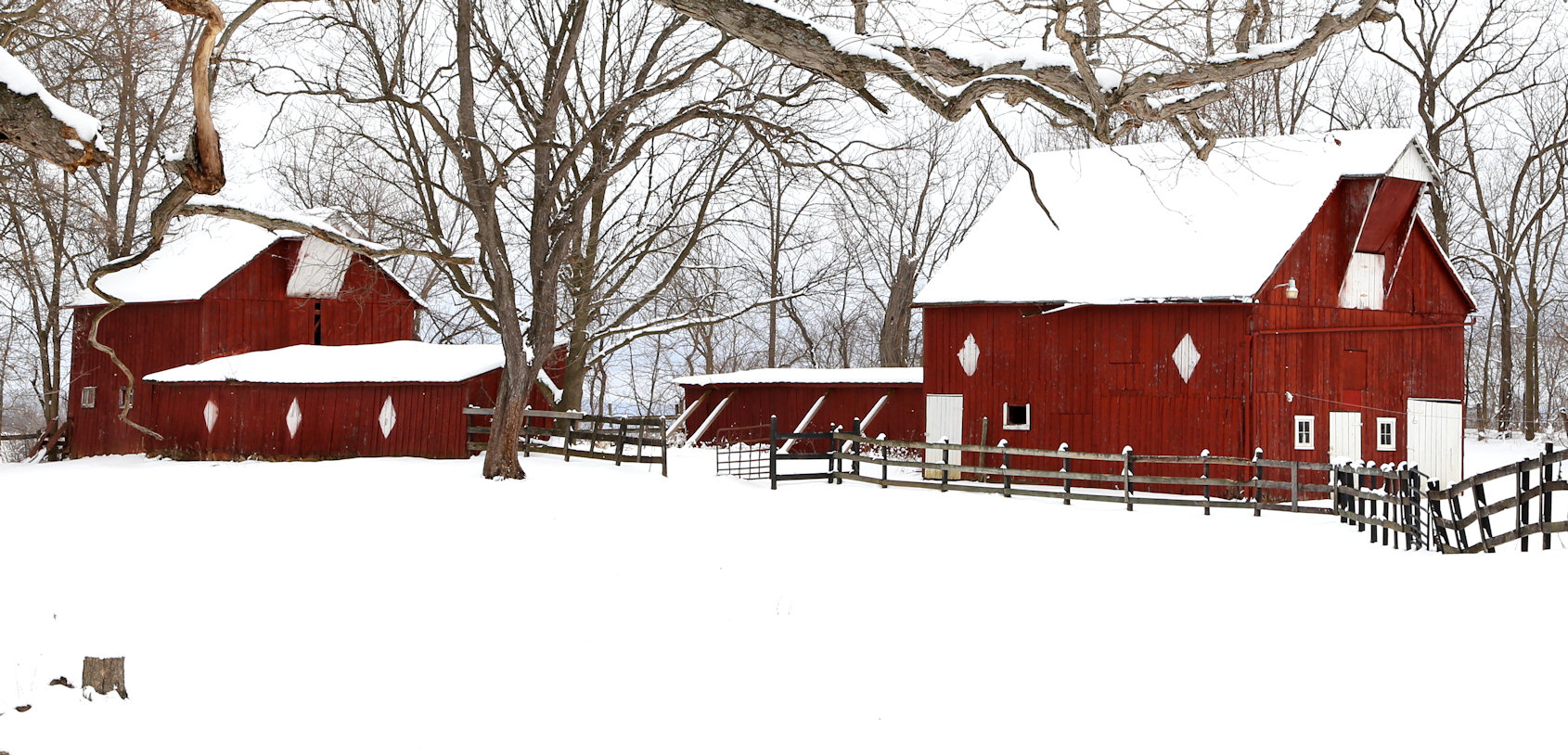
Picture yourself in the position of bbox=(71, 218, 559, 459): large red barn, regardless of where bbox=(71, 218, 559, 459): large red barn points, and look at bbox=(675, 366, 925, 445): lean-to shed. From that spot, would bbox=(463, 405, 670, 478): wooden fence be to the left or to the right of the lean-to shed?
right

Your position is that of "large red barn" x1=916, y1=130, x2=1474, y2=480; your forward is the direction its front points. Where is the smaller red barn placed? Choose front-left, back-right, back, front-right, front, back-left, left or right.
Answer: back-right

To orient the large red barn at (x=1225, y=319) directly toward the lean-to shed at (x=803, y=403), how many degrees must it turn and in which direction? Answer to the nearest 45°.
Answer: approximately 180°

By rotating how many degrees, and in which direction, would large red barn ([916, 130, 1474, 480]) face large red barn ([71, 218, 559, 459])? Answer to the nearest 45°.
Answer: approximately 135° to its right

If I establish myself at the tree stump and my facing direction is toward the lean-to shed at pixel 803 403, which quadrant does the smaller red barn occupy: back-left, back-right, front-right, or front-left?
front-left

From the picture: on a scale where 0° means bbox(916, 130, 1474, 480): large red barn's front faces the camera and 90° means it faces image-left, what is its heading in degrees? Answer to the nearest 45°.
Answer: approximately 315°

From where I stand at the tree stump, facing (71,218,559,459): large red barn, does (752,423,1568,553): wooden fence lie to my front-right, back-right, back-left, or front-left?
front-right

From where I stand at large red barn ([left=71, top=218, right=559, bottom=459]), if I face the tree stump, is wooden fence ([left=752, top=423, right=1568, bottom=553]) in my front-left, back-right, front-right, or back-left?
front-left

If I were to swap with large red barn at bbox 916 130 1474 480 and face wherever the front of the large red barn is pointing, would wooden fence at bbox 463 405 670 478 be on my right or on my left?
on my right
